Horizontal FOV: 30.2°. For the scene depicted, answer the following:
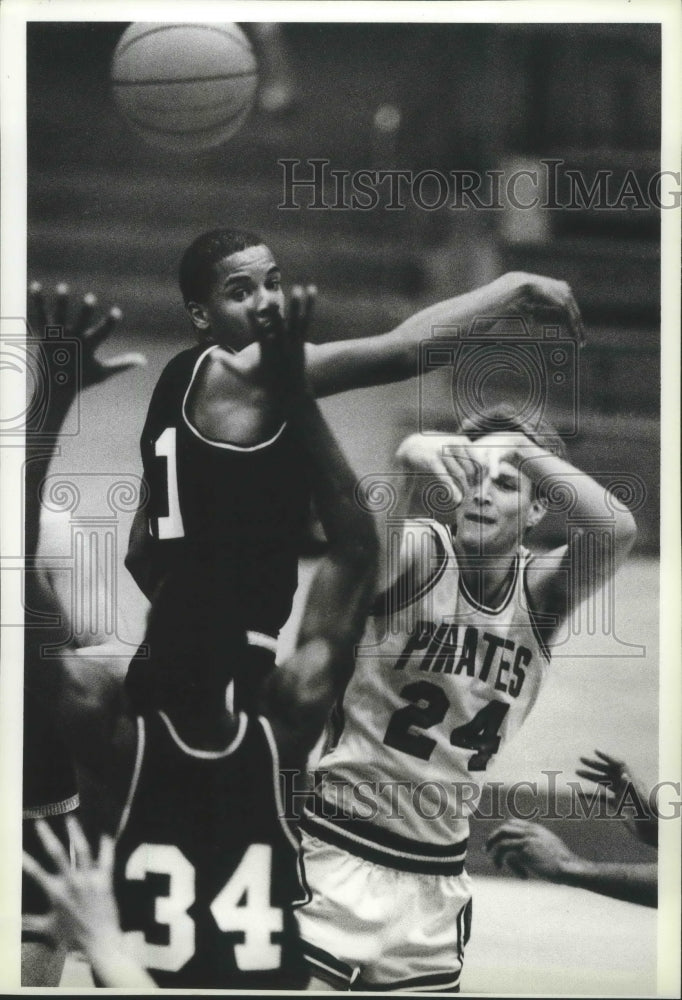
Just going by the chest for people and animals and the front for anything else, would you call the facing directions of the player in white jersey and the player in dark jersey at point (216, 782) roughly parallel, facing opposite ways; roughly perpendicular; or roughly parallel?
roughly parallel, facing opposite ways

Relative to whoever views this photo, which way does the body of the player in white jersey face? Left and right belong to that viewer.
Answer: facing the viewer

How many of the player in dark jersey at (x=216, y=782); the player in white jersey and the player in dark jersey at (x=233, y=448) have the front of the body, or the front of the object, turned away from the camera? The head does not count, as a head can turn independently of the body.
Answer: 1

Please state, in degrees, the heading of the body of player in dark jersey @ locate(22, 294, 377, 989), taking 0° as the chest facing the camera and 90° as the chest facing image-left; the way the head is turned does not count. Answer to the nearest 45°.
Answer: approximately 180°

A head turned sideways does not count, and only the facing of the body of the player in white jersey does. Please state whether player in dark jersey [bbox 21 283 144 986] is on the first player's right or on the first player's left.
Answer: on the first player's right
